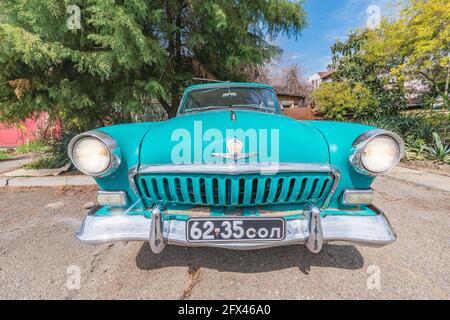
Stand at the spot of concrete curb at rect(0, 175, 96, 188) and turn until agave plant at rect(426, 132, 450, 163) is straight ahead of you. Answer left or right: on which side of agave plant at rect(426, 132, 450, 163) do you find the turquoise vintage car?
right

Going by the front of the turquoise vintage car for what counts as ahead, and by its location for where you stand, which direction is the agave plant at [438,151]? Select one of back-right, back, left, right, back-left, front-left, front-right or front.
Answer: back-left

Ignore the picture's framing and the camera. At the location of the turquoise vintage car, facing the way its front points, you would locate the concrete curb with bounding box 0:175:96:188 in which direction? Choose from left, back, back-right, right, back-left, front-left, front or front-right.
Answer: back-right

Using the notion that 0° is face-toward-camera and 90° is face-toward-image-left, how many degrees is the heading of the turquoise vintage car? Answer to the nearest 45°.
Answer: approximately 0°

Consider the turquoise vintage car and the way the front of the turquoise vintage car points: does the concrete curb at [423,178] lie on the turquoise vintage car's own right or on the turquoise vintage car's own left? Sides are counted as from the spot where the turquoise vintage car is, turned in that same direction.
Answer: on the turquoise vintage car's own left
